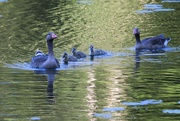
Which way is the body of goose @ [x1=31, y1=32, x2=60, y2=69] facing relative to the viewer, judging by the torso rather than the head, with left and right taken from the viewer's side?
facing the viewer and to the right of the viewer

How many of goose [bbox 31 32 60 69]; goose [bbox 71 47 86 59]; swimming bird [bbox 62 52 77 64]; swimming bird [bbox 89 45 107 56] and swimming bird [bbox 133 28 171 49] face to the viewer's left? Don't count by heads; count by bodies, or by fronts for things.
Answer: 4

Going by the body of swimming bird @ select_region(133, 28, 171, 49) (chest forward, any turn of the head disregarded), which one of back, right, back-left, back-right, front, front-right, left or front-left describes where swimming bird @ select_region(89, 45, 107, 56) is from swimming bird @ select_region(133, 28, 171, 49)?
front-left

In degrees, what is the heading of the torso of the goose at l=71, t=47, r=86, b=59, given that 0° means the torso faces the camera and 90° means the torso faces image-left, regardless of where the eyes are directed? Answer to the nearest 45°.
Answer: approximately 90°

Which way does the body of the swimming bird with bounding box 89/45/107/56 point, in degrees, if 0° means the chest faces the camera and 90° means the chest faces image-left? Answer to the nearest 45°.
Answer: approximately 90°

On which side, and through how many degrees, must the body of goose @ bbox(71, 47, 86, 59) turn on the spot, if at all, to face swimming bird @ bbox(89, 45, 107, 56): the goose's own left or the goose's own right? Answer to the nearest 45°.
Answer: approximately 180°

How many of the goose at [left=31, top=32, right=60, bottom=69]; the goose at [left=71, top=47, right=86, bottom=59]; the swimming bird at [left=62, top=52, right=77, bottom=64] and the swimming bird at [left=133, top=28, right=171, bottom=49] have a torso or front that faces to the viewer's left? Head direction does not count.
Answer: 3

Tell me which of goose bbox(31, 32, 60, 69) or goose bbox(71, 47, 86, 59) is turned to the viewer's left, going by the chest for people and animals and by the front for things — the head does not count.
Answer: goose bbox(71, 47, 86, 59)

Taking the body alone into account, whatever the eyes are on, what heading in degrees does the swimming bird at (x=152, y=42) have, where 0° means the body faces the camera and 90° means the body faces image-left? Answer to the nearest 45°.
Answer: approximately 90°

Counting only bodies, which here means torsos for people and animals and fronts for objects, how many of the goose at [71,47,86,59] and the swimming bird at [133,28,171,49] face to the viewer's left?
2

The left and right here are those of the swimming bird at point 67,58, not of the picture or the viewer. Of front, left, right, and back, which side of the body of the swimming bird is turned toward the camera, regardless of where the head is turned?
left

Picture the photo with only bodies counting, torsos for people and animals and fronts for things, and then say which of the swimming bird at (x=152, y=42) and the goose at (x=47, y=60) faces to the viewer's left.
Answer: the swimming bird
